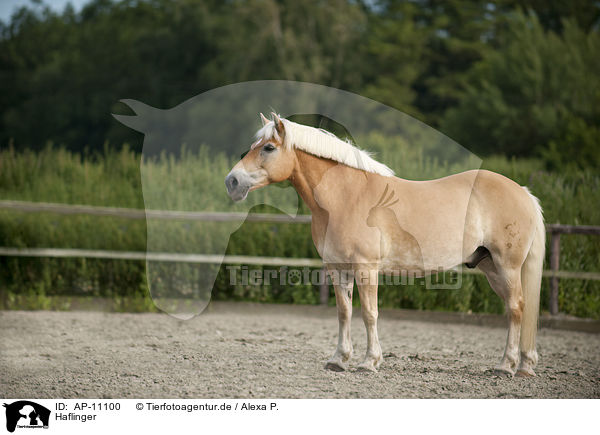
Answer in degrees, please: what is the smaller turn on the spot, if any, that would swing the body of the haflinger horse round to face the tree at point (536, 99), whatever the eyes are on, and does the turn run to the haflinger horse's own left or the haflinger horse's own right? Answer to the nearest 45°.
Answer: approximately 90° to the haflinger horse's own right

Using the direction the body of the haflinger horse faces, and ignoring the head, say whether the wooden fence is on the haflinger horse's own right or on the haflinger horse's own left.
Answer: on the haflinger horse's own right

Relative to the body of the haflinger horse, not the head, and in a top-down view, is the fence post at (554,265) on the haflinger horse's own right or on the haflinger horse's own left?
on the haflinger horse's own right

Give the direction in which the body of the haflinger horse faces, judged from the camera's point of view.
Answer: to the viewer's left
